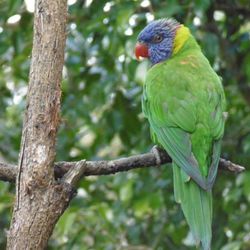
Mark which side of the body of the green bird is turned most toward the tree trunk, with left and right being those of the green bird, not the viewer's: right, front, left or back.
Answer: left

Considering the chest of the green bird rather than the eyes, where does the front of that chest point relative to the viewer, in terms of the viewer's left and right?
facing away from the viewer and to the left of the viewer
